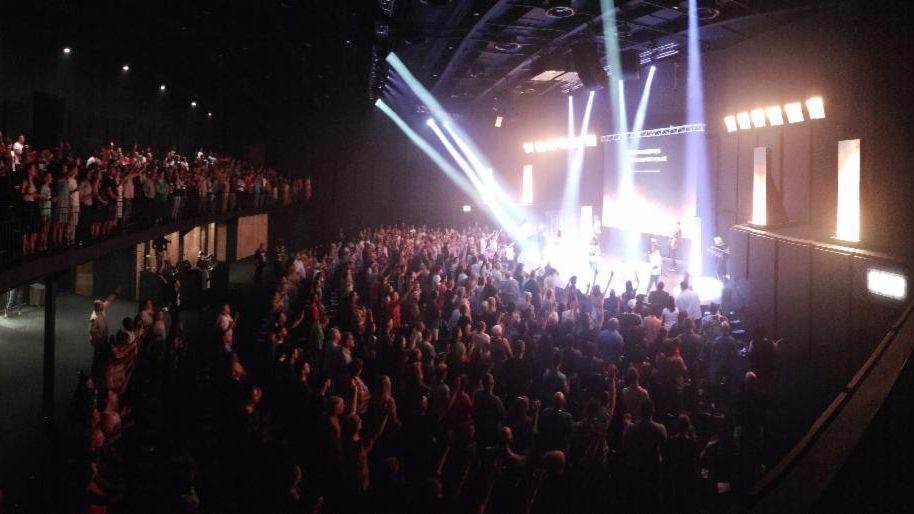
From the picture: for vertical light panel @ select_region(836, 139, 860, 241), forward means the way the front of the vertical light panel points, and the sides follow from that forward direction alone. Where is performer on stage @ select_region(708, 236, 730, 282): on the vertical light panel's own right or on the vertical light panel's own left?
on the vertical light panel's own right

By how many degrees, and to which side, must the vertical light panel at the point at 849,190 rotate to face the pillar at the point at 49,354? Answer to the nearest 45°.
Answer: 0° — it already faces it

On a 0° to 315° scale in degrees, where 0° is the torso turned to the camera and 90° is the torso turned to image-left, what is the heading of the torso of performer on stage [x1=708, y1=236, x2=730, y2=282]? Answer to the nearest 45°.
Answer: approximately 45°

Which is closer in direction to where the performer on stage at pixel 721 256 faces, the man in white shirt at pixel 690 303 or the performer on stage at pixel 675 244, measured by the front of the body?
the man in white shirt
